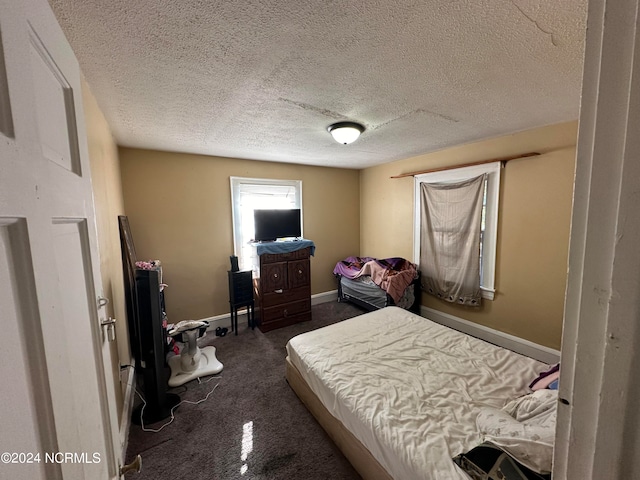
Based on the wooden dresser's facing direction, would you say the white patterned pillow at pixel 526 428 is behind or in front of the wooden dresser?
in front

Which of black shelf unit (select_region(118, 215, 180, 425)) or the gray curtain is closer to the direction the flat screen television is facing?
the black shelf unit

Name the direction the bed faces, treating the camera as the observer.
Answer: facing away from the viewer and to the left of the viewer

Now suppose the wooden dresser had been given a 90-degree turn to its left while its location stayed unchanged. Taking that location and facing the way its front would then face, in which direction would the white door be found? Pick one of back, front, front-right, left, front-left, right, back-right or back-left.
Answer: back-right

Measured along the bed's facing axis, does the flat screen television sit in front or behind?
in front

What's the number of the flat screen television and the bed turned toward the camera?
1

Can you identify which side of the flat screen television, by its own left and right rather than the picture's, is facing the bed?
front

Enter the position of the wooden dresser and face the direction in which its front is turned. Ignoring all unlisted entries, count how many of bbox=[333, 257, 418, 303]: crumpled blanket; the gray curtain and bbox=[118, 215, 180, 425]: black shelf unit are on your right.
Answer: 1

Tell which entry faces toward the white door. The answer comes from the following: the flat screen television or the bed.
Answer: the flat screen television

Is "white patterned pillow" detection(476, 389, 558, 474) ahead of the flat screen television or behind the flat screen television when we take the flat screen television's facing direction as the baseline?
ahead

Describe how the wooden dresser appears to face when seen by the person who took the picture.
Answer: facing the viewer and to the right of the viewer

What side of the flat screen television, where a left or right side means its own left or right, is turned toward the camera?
front
